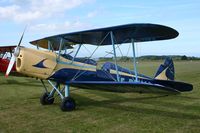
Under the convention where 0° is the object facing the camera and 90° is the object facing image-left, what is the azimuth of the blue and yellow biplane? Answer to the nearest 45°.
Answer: approximately 45°

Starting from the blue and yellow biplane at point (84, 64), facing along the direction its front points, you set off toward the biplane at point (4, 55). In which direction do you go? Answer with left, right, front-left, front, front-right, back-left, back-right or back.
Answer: right
